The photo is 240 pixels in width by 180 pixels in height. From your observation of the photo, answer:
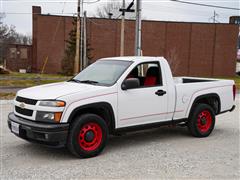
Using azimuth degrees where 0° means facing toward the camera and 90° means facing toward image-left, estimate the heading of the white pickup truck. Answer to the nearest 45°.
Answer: approximately 45°

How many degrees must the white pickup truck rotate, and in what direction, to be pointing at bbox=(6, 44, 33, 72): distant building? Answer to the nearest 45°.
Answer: approximately 135° to its right
